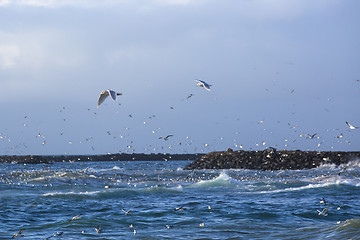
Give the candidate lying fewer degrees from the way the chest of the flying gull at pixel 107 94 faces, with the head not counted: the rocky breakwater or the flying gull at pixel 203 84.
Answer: the flying gull

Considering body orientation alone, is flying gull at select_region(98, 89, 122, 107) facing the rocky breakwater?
no

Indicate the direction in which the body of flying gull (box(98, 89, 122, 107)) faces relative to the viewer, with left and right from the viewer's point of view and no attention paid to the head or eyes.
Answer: facing to the right of the viewer

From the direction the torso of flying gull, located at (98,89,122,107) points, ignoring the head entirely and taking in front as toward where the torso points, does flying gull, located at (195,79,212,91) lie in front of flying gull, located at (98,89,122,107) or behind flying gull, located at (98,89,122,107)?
in front

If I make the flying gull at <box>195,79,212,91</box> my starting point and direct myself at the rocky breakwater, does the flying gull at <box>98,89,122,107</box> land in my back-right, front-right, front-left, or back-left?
back-left
